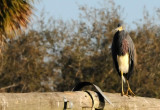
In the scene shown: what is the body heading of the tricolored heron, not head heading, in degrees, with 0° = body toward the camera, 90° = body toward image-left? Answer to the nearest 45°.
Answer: approximately 0°
